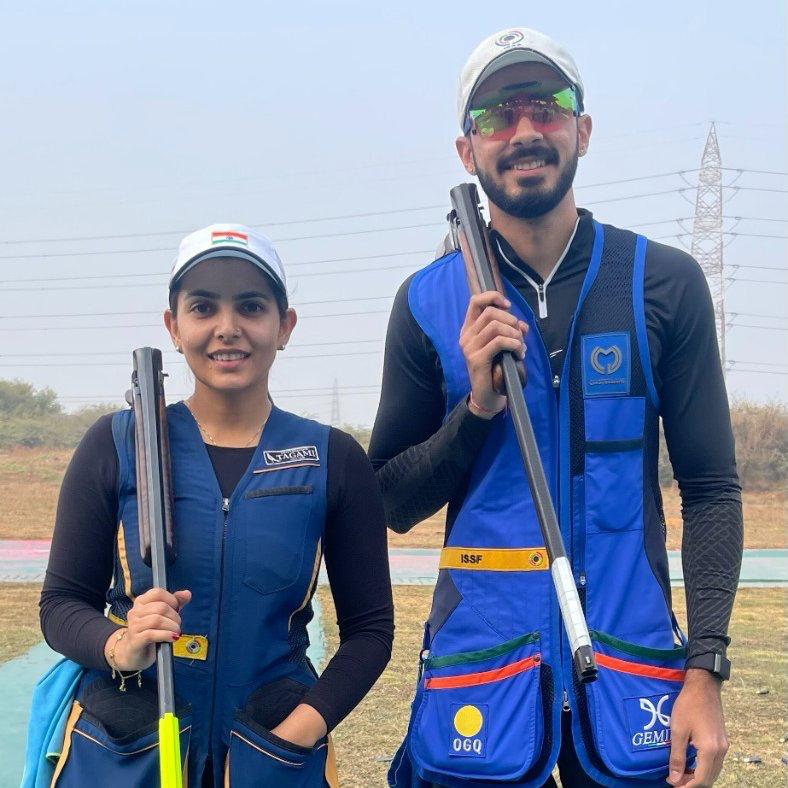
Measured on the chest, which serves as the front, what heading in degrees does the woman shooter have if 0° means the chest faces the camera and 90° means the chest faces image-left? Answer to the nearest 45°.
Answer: approximately 0°
